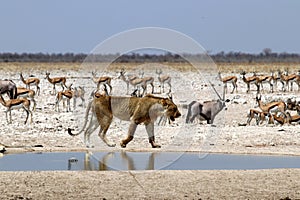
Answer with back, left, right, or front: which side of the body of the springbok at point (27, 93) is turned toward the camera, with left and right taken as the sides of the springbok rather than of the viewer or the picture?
left

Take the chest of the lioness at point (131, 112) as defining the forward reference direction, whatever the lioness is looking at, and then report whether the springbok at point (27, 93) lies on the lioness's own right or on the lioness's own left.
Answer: on the lioness's own left

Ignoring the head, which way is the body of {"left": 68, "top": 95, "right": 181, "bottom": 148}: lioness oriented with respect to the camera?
to the viewer's right
